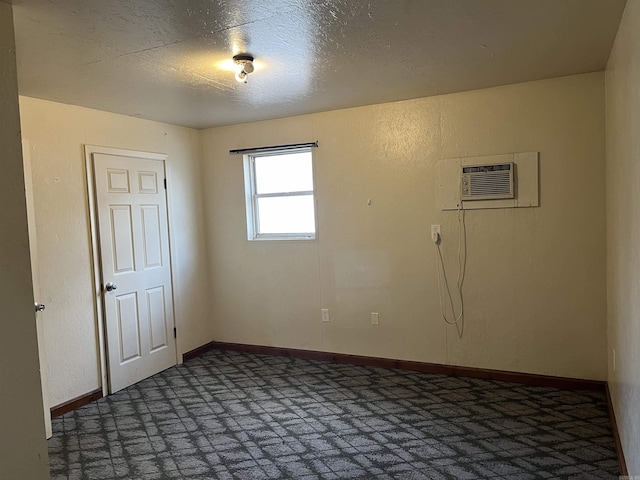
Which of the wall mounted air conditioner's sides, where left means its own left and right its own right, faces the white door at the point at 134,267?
right

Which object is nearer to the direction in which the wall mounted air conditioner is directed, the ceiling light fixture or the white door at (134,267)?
the ceiling light fixture

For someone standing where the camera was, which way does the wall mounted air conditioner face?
facing the viewer

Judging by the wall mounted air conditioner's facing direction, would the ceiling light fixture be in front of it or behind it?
in front

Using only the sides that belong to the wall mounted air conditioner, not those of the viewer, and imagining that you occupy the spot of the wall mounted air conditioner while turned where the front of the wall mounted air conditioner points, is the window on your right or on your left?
on your right

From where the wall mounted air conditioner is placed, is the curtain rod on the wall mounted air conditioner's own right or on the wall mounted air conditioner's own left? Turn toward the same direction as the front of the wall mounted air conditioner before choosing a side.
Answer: on the wall mounted air conditioner's own right

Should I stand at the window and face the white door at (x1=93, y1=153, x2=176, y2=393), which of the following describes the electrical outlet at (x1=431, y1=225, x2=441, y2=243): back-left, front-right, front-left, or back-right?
back-left
